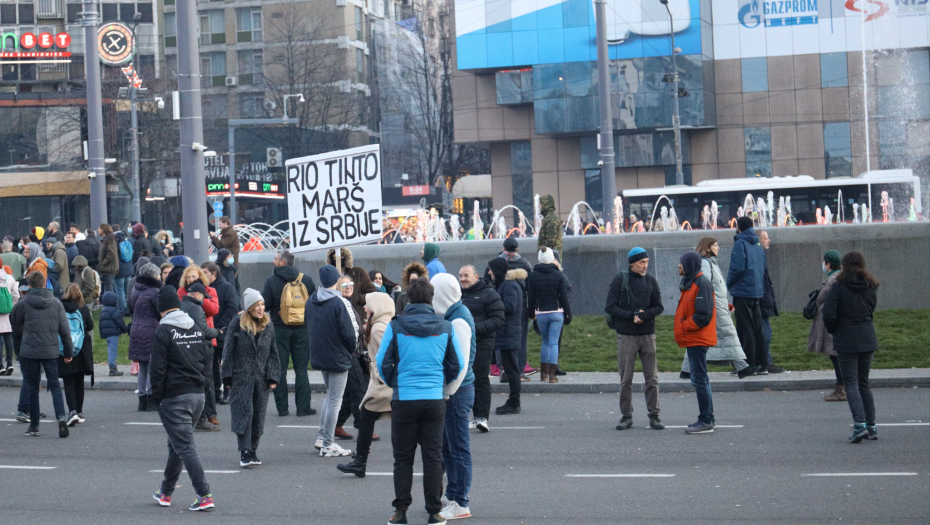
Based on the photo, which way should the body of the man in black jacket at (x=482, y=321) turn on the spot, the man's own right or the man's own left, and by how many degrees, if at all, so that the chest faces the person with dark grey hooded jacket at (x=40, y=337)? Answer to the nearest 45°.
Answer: approximately 45° to the man's own right

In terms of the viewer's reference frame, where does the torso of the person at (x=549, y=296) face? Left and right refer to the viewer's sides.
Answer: facing away from the viewer

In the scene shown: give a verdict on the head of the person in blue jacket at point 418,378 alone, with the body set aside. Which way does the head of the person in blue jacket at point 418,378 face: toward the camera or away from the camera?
away from the camera

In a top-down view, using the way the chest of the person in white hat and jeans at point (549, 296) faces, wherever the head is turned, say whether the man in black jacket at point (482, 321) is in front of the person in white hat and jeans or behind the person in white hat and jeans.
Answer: behind

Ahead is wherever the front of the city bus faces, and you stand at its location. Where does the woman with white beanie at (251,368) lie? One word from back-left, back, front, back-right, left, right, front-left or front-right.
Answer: left

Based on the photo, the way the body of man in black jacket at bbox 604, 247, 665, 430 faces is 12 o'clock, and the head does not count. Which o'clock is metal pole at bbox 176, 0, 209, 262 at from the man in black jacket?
The metal pole is roughly at 4 o'clock from the man in black jacket.

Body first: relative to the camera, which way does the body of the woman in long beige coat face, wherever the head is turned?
to the viewer's left

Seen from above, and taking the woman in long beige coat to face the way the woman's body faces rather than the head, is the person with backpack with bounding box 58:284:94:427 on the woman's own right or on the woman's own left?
on the woman's own right

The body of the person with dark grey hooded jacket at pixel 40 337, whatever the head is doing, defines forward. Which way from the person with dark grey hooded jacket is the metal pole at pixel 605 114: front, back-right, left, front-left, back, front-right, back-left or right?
front-right

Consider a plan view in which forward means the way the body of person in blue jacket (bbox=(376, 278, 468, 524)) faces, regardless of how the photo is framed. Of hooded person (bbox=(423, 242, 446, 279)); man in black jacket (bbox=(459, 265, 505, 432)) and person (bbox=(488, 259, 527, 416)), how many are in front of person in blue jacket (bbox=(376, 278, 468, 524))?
3

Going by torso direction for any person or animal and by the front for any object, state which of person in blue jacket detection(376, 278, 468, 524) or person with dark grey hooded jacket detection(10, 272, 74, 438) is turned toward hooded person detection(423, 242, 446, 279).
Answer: the person in blue jacket

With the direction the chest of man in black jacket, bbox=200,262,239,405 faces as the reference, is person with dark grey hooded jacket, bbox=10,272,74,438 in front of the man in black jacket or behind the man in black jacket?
in front

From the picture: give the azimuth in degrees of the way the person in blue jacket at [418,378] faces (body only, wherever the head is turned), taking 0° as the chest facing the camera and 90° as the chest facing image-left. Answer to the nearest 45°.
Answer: approximately 180°

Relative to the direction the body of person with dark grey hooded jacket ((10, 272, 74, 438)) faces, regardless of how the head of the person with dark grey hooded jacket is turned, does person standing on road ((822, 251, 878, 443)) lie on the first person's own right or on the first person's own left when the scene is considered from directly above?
on the first person's own right
